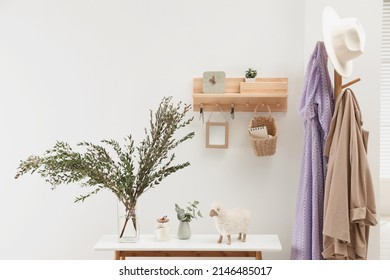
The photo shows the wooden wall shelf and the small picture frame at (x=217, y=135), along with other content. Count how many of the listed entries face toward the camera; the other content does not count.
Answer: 2

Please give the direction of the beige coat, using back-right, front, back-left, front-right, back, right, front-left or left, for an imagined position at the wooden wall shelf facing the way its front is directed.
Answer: front-left

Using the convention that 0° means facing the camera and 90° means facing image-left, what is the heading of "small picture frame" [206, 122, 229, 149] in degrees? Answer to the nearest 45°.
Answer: approximately 0°
